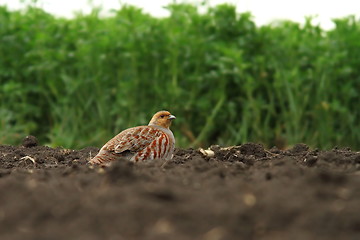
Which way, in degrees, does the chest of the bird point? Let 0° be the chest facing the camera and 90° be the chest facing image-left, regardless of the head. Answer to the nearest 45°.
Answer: approximately 270°
